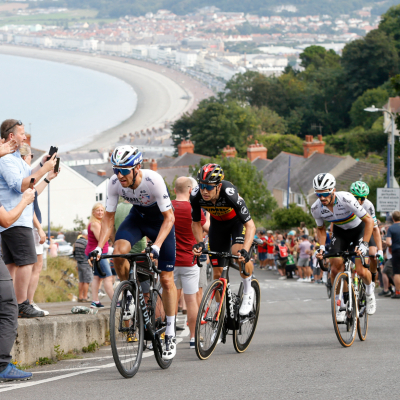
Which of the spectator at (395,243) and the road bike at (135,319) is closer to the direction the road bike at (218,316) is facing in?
the road bike

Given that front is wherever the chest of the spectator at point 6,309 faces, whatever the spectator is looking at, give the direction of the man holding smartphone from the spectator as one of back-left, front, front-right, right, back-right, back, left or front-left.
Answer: left

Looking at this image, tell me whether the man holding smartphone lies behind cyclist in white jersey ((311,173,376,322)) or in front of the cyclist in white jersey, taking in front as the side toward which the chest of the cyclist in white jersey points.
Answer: in front

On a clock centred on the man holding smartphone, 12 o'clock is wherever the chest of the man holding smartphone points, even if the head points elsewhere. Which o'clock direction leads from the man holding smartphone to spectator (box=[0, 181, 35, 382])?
The spectator is roughly at 3 o'clock from the man holding smartphone.

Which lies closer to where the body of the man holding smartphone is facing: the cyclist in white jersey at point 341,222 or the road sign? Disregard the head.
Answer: the cyclist in white jersey

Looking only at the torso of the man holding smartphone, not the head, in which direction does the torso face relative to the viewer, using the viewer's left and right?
facing to the right of the viewer

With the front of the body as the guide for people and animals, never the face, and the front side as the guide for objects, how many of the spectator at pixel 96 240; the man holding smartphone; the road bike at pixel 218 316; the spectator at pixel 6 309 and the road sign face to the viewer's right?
3

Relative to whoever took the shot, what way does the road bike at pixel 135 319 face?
facing the viewer and to the left of the viewer

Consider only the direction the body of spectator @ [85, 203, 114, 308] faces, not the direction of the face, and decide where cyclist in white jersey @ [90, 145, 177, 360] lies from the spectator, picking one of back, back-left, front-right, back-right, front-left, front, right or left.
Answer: right

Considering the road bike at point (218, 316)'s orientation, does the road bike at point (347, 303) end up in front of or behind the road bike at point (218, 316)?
behind

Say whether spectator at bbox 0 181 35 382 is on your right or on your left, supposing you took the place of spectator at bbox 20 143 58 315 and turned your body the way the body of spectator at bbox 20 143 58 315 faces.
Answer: on your right

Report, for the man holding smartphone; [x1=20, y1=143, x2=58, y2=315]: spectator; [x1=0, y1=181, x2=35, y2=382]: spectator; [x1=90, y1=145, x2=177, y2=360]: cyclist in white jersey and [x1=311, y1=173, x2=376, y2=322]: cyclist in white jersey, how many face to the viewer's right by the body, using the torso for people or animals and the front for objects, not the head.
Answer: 3

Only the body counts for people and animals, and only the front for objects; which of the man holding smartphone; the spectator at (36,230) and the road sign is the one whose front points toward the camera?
the road sign

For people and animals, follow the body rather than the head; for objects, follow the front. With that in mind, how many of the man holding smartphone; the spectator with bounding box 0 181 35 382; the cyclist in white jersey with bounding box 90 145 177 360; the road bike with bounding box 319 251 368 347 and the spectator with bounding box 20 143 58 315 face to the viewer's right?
3

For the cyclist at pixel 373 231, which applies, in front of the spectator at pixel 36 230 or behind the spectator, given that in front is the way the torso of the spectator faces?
in front
